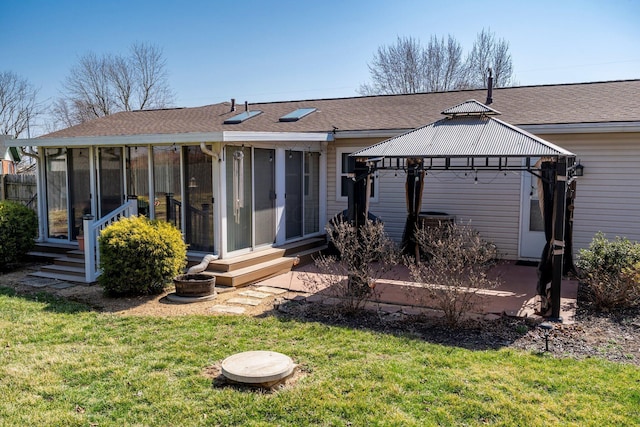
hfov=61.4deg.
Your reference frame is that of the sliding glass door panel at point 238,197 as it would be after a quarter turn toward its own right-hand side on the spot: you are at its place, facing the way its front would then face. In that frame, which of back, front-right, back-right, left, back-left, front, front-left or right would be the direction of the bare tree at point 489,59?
back

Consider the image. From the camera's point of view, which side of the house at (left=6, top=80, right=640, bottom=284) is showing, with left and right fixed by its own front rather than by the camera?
back

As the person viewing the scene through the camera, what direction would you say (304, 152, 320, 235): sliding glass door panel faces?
facing the viewer and to the right of the viewer

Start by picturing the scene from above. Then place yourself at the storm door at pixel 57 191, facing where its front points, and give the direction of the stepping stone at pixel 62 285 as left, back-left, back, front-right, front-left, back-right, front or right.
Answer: front

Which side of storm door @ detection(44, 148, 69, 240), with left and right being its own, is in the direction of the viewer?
front

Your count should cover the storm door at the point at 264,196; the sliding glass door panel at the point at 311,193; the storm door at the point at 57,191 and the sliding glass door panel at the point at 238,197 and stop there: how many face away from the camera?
0

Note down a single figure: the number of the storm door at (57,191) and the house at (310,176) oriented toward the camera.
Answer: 1

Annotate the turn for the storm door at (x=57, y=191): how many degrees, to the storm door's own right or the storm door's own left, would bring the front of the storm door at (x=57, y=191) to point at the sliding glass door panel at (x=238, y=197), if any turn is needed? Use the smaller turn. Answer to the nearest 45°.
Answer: approximately 45° to the storm door's own left

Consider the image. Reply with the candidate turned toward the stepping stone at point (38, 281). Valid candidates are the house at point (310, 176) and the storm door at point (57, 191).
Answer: the storm door

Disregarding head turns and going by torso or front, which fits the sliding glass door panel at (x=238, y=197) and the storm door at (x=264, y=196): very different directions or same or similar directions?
same or similar directions

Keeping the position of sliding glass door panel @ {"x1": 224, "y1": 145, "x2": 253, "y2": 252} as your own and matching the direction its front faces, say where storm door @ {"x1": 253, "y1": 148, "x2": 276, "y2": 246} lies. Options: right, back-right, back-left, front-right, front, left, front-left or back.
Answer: left

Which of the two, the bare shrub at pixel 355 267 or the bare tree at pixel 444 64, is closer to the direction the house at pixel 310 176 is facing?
the bare tree

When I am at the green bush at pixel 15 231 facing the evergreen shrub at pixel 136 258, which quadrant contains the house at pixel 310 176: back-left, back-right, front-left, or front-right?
front-left

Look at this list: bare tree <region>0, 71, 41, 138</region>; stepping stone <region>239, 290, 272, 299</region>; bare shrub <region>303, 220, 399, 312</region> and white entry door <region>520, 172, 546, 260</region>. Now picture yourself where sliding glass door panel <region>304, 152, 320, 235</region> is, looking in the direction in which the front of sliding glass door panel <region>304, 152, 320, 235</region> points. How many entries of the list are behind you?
1

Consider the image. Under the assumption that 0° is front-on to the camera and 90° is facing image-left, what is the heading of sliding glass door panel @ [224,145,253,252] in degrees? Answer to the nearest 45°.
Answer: approximately 315°

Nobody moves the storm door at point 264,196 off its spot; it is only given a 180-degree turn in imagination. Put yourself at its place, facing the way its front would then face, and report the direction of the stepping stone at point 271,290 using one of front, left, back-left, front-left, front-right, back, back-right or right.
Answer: back-left
